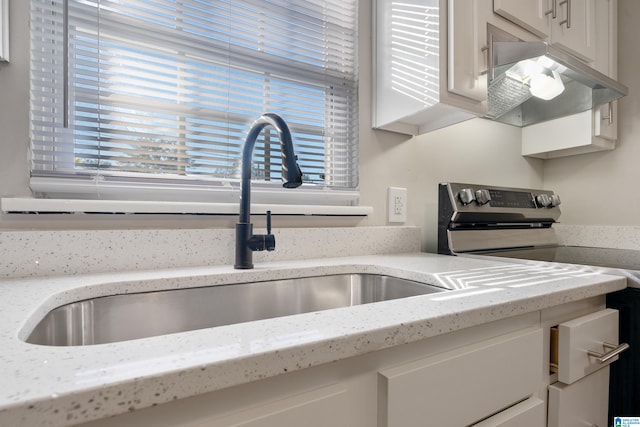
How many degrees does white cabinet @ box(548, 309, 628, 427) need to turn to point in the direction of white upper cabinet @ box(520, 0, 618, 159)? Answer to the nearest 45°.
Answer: approximately 135° to its left

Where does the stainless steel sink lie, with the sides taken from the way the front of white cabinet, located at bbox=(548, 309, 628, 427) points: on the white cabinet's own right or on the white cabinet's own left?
on the white cabinet's own right

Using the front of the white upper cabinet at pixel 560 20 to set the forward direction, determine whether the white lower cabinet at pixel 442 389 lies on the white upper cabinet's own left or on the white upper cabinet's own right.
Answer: on the white upper cabinet's own right

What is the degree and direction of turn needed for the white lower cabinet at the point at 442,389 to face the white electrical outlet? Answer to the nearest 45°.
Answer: approximately 135° to its left

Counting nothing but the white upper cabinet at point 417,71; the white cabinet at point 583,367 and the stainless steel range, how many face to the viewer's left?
0

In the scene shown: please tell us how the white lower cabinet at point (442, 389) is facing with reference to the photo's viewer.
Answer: facing the viewer and to the right of the viewer

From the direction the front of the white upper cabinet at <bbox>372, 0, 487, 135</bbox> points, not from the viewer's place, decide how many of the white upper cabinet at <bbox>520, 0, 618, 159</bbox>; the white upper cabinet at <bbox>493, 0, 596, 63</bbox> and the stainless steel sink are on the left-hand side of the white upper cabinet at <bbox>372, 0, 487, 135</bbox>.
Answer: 2
